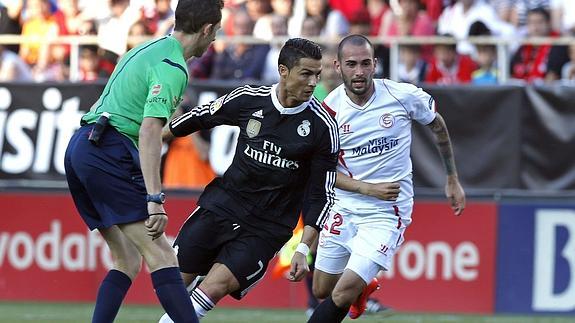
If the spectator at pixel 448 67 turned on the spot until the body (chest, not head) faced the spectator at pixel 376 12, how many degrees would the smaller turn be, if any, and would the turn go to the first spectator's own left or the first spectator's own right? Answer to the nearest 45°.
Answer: approximately 135° to the first spectator's own right

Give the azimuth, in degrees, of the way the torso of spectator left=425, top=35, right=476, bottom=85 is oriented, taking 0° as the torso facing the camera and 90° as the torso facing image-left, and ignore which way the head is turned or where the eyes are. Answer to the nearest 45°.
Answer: approximately 0°

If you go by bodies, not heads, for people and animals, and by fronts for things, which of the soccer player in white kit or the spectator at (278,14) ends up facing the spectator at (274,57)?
the spectator at (278,14)

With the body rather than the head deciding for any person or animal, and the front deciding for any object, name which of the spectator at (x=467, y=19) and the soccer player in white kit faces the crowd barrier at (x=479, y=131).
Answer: the spectator

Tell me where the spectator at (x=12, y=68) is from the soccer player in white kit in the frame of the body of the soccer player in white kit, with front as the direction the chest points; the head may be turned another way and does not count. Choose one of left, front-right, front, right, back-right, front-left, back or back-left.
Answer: back-right

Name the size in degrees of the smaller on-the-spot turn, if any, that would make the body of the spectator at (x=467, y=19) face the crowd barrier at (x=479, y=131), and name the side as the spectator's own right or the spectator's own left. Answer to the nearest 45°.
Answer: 0° — they already face it

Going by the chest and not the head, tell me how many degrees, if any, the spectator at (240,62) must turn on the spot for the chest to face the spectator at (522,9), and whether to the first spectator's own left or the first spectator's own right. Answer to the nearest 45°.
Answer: approximately 90° to the first spectator's own left
